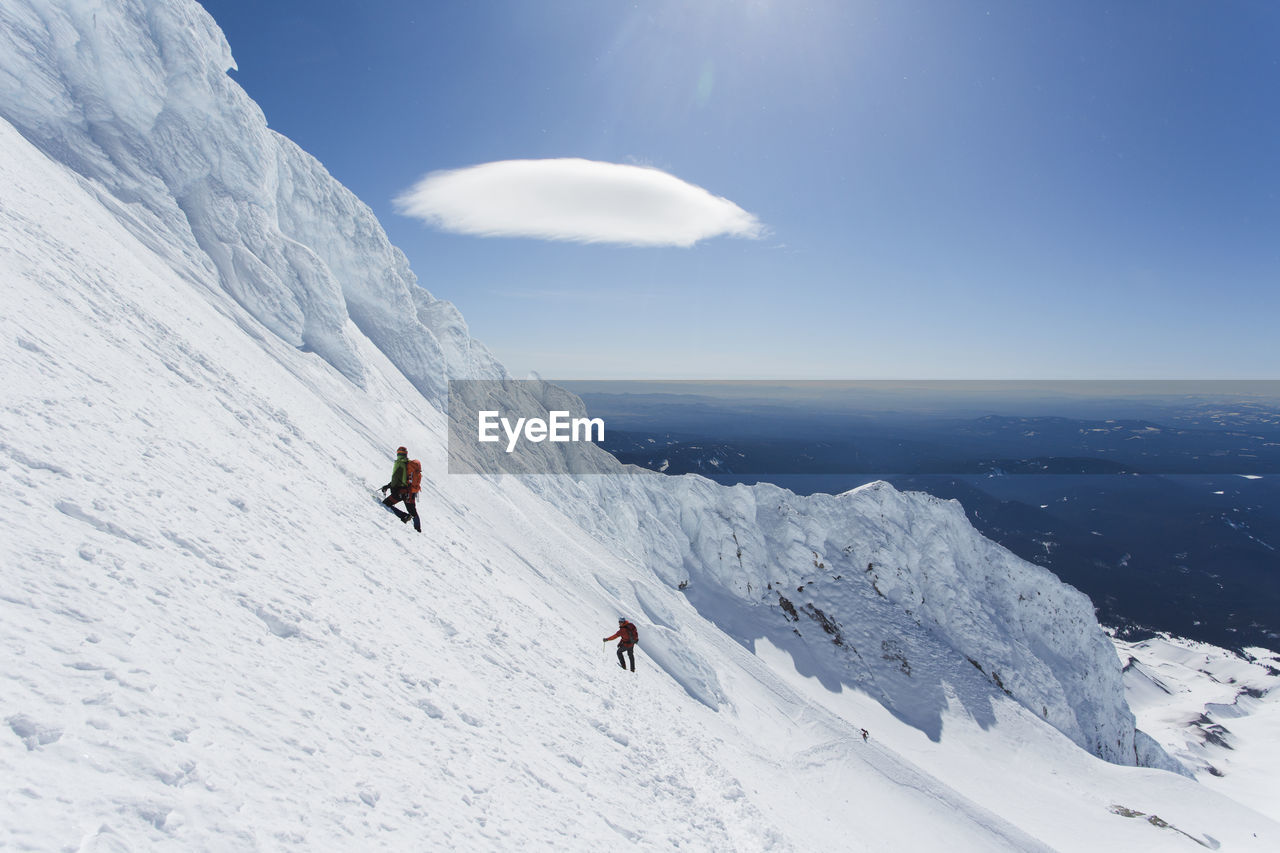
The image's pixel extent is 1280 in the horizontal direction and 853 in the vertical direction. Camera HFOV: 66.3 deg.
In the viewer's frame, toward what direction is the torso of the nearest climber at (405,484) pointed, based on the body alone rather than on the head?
to the viewer's left
